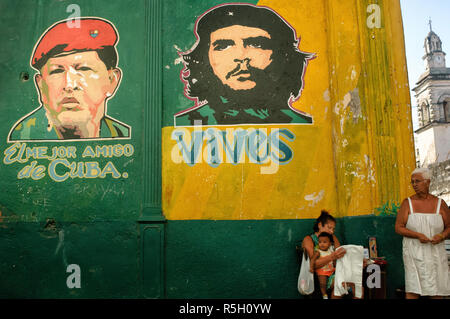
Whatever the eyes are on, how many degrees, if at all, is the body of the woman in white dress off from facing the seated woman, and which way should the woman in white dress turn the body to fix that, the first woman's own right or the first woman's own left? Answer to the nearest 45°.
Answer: approximately 90° to the first woman's own right

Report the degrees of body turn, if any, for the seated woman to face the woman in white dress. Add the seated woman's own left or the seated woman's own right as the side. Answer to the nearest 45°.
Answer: approximately 45° to the seated woman's own left

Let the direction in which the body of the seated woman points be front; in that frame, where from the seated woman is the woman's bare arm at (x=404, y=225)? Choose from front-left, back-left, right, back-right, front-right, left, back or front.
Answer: front-left

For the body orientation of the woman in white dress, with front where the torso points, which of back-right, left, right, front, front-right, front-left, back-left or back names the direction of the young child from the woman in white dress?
right

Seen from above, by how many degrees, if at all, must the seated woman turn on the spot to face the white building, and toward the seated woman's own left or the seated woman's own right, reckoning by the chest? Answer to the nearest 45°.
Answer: approximately 135° to the seated woman's own left

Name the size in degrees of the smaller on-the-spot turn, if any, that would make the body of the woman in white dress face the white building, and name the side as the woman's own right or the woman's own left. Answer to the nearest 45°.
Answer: approximately 180°

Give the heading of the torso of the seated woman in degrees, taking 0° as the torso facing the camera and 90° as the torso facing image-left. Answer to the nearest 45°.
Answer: approximately 315°

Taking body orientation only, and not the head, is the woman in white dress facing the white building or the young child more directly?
the young child

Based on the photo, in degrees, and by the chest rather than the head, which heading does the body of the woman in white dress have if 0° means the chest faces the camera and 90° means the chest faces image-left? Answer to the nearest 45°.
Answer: approximately 0°

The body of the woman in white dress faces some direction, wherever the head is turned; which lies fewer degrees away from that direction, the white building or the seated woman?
the seated woman
